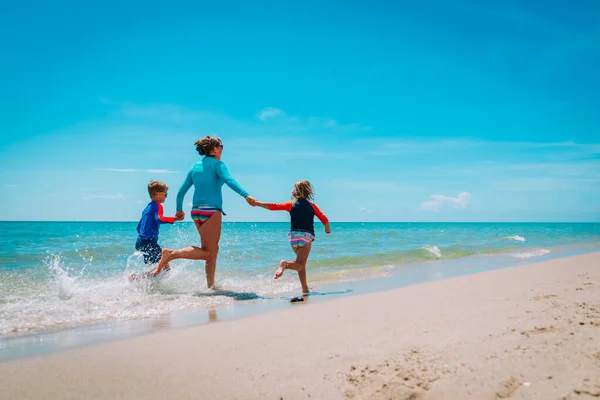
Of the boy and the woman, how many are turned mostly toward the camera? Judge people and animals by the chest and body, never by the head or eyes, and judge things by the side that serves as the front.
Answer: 0

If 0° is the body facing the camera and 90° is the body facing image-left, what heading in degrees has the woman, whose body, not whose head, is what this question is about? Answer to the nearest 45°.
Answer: approximately 225°

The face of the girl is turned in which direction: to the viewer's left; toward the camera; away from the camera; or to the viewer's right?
away from the camera

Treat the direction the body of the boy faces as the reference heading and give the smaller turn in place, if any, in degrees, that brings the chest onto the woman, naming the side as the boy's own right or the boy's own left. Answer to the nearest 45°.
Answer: approximately 45° to the boy's own right

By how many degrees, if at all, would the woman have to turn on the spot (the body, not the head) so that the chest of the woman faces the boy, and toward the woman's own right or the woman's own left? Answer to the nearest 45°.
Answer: approximately 90° to the woman's own left
